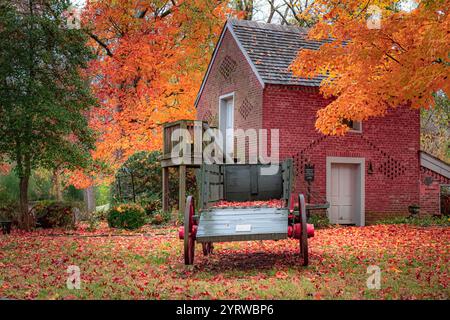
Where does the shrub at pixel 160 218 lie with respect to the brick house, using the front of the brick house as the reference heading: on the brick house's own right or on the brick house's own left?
on the brick house's own right

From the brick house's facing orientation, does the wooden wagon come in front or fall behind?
in front

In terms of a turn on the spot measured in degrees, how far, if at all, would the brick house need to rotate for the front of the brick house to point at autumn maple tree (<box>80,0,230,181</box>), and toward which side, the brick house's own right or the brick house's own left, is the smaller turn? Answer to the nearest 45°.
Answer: approximately 135° to the brick house's own right

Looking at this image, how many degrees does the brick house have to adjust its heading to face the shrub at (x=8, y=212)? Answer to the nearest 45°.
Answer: approximately 45° to its right

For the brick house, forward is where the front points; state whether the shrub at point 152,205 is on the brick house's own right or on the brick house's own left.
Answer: on the brick house's own right

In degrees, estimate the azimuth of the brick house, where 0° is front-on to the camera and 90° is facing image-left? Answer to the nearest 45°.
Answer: approximately 0°

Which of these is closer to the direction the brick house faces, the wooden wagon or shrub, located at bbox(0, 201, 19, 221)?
the wooden wagon

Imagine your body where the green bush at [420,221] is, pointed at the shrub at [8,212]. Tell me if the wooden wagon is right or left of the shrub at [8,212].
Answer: left

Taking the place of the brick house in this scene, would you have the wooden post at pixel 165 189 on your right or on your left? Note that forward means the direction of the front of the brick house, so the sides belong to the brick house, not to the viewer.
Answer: on your right

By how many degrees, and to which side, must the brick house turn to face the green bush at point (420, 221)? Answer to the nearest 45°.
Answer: approximately 90° to its left
